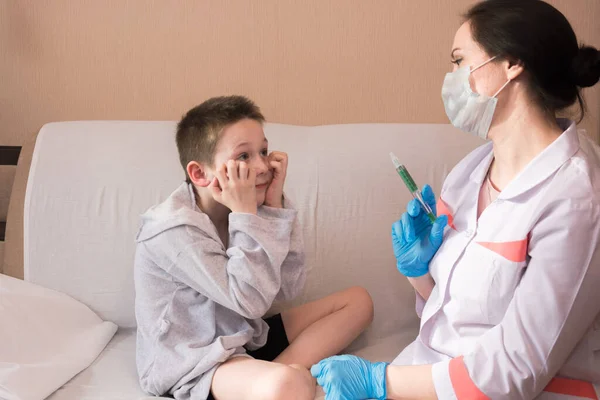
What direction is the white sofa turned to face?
toward the camera

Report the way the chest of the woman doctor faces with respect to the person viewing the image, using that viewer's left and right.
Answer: facing the viewer and to the left of the viewer

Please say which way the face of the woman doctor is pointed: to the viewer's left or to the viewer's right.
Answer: to the viewer's left

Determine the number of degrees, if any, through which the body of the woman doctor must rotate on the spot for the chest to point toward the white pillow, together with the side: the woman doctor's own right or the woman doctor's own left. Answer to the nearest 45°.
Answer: approximately 45° to the woman doctor's own right

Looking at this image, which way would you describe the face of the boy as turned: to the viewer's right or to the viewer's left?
to the viewer's right
